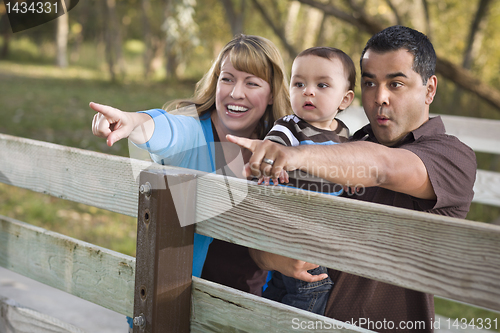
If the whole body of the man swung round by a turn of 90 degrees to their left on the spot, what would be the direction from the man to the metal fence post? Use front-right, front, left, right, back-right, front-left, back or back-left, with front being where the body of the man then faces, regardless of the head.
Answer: right

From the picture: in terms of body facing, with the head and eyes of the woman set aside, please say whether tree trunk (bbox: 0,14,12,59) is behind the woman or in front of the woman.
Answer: behind

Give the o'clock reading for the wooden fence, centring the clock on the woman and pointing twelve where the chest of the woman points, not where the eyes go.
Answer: The wooden fence is roughly at 12 o'clock from the woman.

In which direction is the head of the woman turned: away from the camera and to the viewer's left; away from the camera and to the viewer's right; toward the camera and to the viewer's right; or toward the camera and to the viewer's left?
toward the camera and to the viewer's left

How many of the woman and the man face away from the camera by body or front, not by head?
0

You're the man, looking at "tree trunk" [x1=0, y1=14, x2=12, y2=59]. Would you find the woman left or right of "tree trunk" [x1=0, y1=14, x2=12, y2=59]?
left

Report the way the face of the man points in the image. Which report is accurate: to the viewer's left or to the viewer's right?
to the viewer's left

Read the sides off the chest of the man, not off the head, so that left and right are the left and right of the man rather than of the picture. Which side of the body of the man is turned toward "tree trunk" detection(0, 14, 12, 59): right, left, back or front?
right

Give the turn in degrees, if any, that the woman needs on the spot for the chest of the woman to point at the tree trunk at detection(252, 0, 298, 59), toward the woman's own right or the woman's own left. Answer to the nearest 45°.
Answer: approximately 180°

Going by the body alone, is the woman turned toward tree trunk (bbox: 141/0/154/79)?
no

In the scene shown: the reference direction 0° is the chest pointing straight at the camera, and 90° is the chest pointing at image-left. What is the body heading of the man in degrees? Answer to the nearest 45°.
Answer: approximately 45°

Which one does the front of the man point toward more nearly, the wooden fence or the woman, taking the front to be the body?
the wooden fence

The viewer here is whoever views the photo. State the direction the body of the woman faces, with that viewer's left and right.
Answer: facing the viewer

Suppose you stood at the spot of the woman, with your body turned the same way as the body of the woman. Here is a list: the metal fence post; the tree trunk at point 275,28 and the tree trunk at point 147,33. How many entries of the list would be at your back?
2

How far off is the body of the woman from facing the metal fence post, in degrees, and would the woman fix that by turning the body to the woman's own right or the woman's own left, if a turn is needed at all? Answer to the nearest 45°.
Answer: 0° — they already face it

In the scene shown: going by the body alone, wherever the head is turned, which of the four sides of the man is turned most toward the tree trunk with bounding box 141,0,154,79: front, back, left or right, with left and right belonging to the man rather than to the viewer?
right
